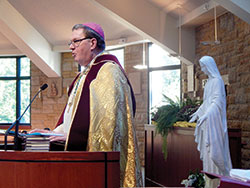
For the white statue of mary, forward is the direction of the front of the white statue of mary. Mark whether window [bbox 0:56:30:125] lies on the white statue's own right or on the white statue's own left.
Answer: on the white statue's own right

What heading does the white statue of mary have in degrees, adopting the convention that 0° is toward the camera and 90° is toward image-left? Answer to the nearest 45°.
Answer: approximately 90°

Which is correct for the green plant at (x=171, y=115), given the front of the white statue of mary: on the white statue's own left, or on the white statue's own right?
on the white statue's own right

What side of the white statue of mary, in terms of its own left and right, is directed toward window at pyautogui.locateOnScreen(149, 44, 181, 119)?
right
